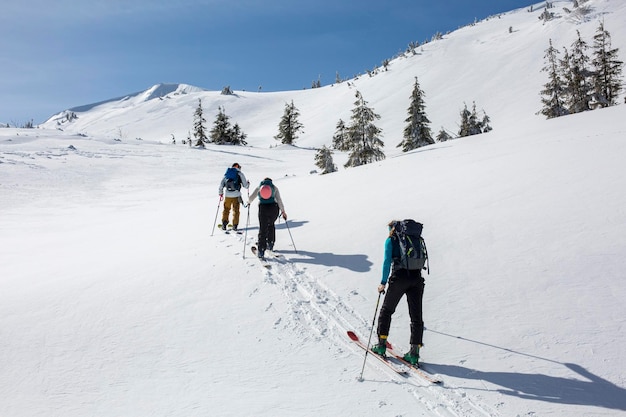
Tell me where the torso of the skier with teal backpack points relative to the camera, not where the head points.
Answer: away from the camera

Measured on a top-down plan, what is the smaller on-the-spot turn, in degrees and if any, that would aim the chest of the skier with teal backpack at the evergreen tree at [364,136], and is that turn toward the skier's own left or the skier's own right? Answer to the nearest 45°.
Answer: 0° — they already face it

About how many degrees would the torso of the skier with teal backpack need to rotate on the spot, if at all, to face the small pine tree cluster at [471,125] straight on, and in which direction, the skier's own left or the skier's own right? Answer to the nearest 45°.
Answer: approximately 45° to the skier's own right
